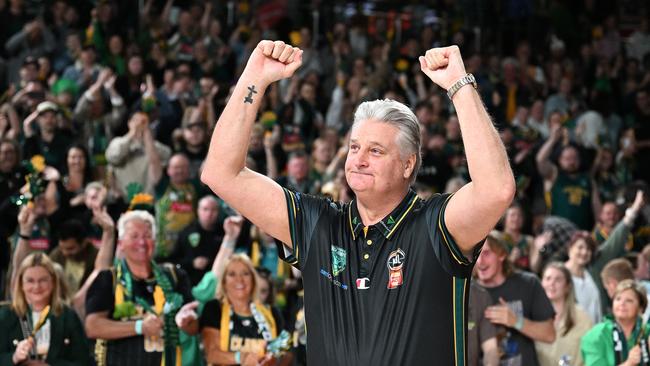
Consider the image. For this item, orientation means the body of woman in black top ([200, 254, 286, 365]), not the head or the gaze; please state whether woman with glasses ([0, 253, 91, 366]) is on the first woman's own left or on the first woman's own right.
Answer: on the first woman's own right

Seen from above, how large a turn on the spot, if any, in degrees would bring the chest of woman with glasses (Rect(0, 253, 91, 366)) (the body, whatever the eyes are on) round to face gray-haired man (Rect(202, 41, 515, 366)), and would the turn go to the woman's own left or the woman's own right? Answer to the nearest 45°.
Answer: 0° — they already face them

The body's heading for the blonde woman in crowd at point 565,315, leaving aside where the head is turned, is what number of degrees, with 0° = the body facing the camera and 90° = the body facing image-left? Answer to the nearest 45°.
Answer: approximately 45°

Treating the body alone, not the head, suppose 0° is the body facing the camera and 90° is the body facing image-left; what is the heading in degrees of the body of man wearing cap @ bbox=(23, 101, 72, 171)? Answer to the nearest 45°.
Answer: approximately 0°

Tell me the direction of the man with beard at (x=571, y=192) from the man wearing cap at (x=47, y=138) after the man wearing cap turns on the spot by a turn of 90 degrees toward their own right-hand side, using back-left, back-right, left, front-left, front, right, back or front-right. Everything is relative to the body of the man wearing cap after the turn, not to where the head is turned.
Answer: back

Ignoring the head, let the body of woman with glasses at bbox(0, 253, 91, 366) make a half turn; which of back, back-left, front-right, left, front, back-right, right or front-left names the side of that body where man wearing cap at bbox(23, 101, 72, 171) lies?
front

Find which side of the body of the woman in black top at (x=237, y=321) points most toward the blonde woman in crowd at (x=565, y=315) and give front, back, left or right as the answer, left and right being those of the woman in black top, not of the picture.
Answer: left
